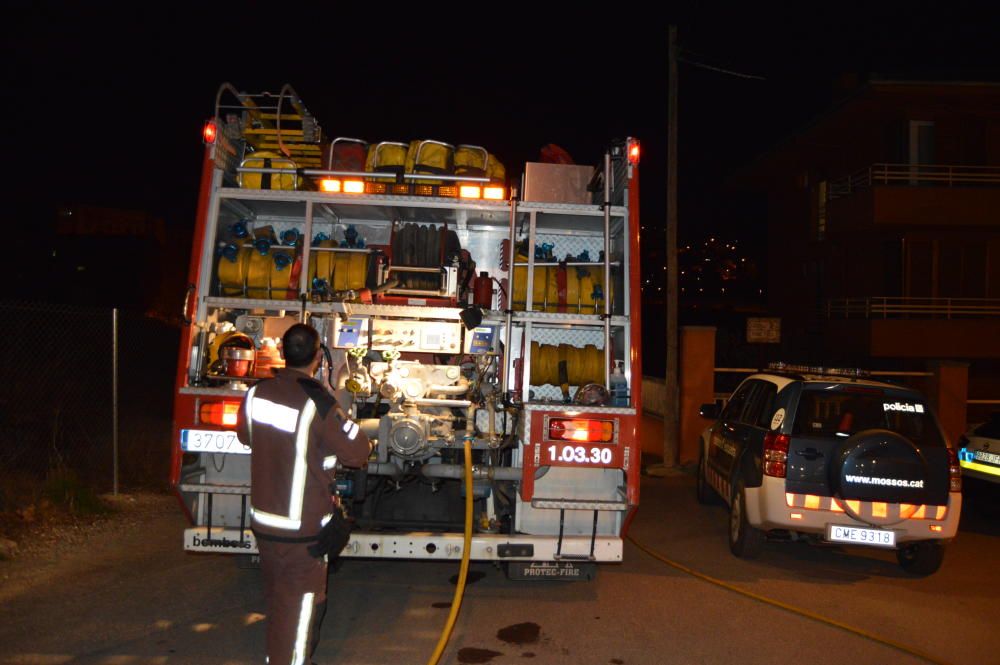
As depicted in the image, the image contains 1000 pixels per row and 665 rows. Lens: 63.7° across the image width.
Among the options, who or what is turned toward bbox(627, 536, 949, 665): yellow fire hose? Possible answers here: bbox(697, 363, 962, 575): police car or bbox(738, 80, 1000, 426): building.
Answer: the building

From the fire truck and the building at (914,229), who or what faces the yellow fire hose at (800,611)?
the building

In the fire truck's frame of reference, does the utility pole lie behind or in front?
in front

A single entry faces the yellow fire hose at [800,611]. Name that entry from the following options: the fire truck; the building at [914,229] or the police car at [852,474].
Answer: the building

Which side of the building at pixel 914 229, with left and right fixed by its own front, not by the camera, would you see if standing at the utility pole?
front

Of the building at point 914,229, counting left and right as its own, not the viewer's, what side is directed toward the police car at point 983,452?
front

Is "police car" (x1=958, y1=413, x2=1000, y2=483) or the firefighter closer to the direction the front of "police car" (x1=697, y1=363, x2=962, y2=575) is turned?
the police car

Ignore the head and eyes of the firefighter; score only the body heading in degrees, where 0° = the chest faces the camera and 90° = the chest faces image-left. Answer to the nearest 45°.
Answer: approximately 225°

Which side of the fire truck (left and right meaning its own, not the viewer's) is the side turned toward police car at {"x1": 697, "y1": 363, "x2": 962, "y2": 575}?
right

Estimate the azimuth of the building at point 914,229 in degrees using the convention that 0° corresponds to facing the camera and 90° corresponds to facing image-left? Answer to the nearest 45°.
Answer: approximately 0°

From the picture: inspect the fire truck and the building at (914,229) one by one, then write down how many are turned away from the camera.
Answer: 1

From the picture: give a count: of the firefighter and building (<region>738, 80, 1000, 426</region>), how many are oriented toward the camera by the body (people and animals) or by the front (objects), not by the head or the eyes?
1

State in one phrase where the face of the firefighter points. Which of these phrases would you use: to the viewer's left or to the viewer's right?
to the viewer's right

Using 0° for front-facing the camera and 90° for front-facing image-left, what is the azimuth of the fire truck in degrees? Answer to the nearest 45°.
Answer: approximately 180°
